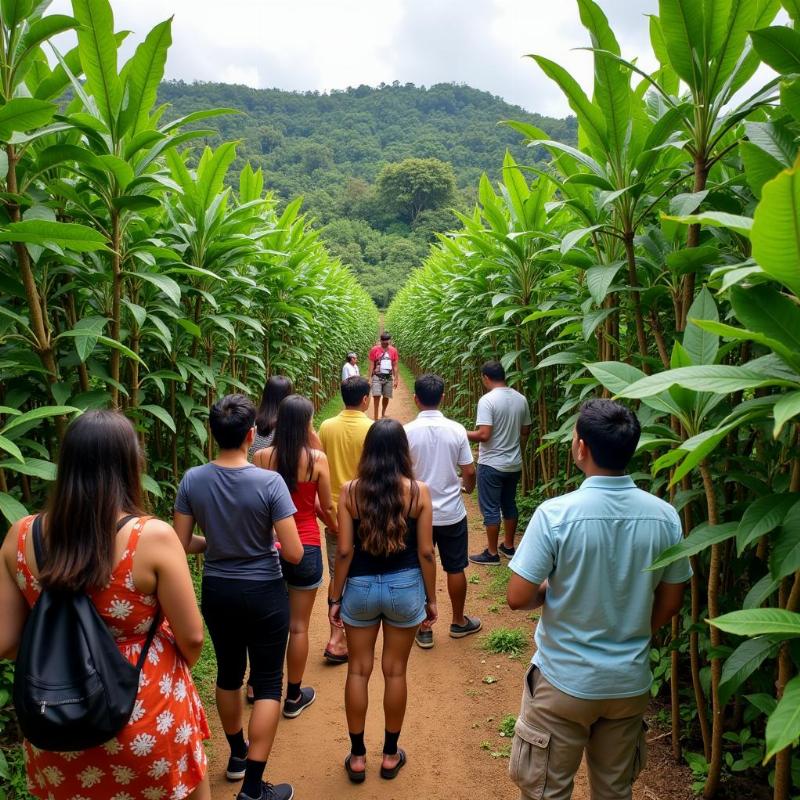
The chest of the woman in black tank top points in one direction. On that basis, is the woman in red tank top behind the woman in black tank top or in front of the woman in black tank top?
in front

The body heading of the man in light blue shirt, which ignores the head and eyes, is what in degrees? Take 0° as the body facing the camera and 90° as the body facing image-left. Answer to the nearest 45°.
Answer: approximately 135°

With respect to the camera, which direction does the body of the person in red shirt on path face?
toward the camera

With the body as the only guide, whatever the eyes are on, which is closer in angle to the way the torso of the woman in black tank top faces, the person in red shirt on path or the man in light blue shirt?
the person in red shirt on path

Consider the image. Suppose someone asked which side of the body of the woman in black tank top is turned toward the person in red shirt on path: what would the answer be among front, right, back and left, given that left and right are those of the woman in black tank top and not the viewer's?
front

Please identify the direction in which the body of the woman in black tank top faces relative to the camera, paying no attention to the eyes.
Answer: away from the camera

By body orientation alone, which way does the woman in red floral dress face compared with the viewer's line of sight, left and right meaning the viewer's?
facing away from the viewer

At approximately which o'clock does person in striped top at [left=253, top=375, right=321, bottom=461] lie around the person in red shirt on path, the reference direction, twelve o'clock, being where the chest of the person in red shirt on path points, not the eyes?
The person in striped top is roughly at 12 o'clock from the person in red shirt on path.

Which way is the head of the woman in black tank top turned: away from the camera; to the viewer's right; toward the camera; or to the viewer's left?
away from the camera

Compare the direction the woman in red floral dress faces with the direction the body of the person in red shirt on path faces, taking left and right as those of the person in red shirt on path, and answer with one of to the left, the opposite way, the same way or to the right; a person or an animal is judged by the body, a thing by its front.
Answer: the opposite way

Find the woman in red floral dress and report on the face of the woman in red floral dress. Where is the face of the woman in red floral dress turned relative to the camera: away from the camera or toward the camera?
away from the camera

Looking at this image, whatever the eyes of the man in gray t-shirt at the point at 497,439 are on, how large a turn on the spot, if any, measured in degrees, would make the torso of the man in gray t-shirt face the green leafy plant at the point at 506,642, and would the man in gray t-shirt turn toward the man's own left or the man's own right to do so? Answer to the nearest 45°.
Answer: approximately 135° to the man's own left

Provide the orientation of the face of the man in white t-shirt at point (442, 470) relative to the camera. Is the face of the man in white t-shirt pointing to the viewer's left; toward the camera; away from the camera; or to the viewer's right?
away from the camera
